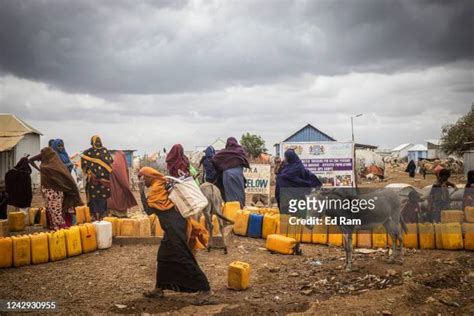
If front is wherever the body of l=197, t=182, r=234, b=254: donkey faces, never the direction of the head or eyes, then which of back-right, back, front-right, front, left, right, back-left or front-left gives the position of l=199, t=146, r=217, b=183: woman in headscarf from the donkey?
front-left

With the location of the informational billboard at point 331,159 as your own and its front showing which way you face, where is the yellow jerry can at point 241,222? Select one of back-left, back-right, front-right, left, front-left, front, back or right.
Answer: front-right

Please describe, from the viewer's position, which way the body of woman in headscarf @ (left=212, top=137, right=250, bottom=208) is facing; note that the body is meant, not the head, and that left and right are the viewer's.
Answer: facing away from the viewer

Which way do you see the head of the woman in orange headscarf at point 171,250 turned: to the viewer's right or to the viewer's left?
to the viewer's left

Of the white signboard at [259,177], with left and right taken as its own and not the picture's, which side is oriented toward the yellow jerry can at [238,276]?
front

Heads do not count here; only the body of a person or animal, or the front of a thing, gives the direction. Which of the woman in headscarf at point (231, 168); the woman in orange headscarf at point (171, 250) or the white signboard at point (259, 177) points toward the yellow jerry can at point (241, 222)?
the white signboard

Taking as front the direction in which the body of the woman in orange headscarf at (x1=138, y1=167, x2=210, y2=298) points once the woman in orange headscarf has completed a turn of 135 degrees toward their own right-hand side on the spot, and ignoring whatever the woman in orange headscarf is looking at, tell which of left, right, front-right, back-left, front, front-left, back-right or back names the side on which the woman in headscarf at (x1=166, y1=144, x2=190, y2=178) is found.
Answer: front-left

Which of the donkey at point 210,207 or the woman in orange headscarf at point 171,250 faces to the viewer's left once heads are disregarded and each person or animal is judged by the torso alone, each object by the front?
the woman in orange headscarf

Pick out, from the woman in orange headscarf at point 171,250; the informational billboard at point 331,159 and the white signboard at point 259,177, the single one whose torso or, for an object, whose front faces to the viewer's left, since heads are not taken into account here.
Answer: the woman in orange headscarf

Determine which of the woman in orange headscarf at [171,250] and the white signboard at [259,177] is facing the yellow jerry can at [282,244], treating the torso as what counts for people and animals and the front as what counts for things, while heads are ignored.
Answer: the white signboard

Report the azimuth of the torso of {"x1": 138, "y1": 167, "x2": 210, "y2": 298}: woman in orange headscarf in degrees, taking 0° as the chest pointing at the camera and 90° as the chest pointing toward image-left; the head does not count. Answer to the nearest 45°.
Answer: approximately 90°

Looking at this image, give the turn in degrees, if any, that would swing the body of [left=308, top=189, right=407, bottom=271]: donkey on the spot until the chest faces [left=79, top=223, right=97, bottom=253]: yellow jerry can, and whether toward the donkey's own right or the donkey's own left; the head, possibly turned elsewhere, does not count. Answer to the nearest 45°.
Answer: approximately 45° to the donkey's own right

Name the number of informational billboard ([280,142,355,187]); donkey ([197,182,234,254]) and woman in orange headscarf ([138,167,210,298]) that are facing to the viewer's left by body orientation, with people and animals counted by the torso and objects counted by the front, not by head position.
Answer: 1
